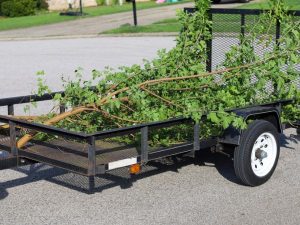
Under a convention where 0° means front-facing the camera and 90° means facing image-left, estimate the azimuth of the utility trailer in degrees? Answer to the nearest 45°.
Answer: approximately 45°
